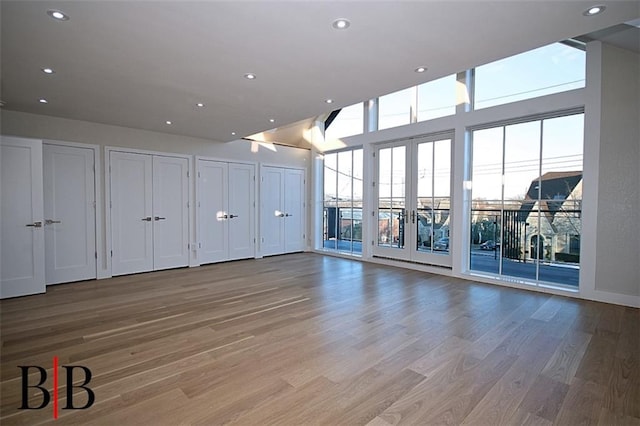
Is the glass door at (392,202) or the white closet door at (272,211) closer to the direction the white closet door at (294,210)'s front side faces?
the glass door

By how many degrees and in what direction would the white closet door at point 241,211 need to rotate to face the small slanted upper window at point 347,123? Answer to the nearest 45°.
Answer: approximately 45° to its left

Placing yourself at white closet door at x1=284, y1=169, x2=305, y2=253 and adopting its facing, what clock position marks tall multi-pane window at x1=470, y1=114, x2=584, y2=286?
The tall multi-pane window is roughly at 12 o'clock from the white closet door.

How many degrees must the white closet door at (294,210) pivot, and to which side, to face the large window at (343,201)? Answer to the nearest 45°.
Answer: approximately 45° to its left

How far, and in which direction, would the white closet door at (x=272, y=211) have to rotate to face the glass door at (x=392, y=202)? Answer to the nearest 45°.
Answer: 0° — it already faces it

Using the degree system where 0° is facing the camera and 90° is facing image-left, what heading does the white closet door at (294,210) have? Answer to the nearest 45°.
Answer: approximately 315°

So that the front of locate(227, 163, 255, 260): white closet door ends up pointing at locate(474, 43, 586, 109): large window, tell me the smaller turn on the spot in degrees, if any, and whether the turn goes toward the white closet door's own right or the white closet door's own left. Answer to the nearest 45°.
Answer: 0° — it already faces it
